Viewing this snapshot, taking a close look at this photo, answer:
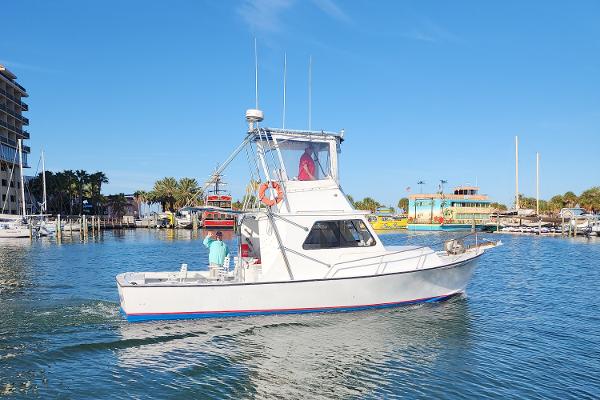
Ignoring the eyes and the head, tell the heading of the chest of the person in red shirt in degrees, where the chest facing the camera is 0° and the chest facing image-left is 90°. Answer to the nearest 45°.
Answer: approximately 270°

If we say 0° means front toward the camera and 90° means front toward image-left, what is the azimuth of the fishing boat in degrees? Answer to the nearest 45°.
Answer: approximately 270°
